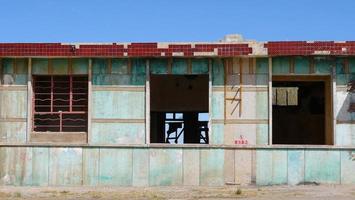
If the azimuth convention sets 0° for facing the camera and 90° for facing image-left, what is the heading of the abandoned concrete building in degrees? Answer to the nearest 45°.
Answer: approximately 0°
